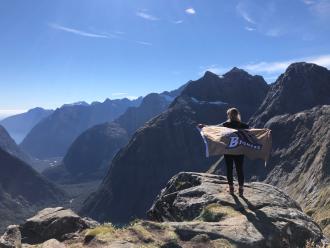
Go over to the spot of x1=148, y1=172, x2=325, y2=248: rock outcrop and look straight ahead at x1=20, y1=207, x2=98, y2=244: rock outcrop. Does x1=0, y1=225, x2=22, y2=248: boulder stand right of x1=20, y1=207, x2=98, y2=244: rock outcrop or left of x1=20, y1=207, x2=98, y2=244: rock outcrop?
left

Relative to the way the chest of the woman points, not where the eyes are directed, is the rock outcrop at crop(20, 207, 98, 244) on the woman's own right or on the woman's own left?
on the woman's own left

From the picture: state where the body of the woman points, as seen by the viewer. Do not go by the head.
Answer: away from the camera

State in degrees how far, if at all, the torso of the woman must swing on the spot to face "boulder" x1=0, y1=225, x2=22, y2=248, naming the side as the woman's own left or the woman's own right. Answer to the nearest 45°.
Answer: approximately 135° to the woman's own left
